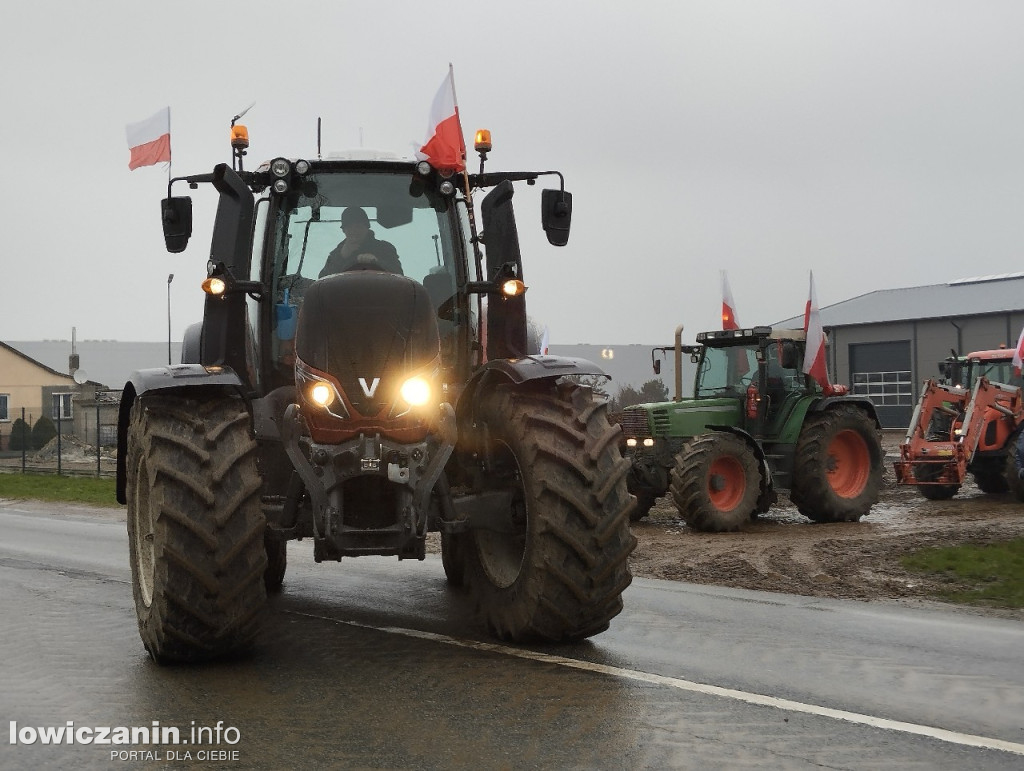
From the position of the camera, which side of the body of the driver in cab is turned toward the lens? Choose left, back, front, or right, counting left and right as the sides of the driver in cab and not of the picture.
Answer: front

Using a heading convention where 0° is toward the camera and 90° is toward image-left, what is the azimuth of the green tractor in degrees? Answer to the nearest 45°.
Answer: approximately 45°

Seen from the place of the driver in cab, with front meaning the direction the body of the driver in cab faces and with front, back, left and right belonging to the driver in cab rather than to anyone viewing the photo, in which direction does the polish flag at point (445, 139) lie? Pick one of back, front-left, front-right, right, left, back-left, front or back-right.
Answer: front-left

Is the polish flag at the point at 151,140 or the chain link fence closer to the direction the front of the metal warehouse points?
the polish flag

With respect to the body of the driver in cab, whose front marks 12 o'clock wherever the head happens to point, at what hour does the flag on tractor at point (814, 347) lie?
The flag on tractor is roughly at 7 o'clock from the driver in cab.

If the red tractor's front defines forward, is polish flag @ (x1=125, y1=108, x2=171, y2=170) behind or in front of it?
in front

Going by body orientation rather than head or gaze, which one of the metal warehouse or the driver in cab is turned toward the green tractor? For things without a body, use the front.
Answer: the metal warehouse

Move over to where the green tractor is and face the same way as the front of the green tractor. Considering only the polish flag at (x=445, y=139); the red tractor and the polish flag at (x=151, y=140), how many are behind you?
1

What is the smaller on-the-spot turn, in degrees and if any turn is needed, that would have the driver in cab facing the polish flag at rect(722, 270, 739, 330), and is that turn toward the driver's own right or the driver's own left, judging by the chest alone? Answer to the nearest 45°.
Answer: approximately 135° to the driver's own left

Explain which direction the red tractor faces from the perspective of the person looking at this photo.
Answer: facing the viewer and to the left of the viewer

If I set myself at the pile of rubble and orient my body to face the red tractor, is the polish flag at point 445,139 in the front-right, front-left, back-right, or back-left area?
front-right

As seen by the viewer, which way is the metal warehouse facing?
toward the camera

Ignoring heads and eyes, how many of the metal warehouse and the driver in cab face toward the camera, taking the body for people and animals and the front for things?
2

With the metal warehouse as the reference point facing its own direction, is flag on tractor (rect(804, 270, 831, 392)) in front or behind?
in front

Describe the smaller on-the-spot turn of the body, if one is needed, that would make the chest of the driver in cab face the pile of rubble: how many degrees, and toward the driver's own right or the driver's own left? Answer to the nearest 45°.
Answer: approximately 180°

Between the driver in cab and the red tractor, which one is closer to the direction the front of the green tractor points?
the driver in cab

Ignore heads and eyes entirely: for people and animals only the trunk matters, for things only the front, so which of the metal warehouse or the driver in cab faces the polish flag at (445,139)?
the metal warehouse
